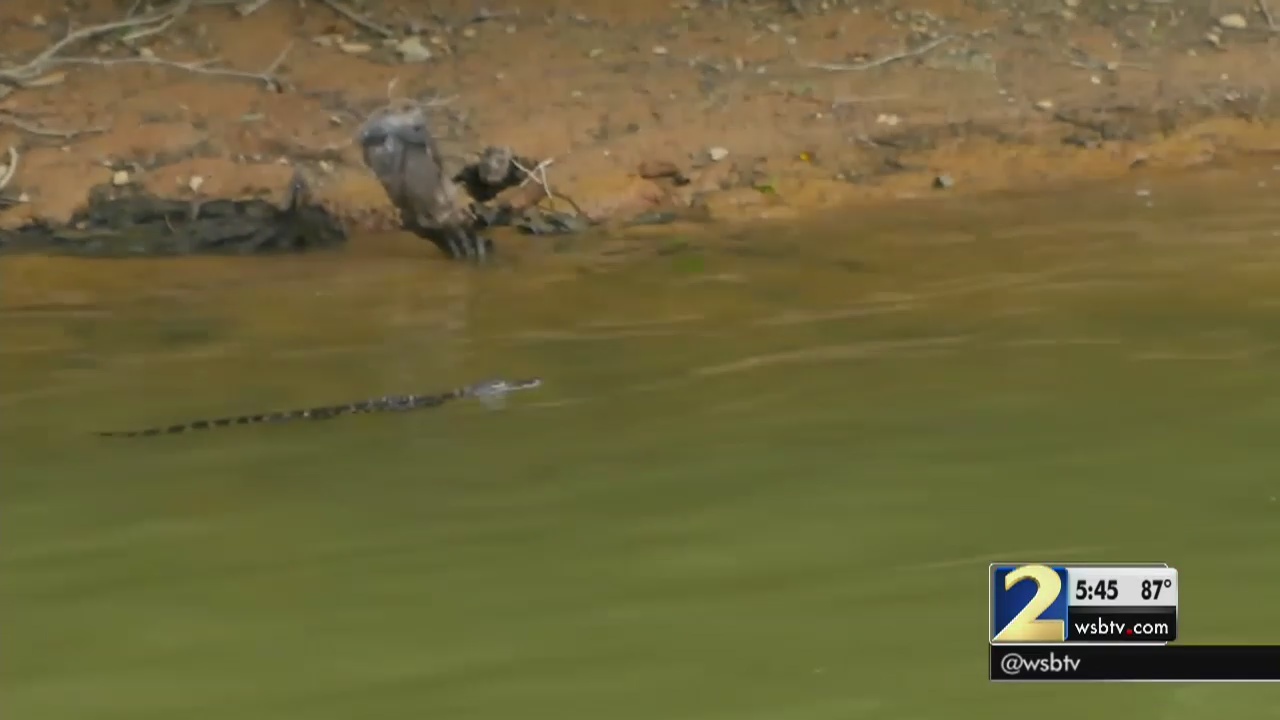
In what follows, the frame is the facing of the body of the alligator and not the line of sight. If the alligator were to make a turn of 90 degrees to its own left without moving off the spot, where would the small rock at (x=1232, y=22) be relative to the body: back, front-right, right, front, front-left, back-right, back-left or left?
front-right

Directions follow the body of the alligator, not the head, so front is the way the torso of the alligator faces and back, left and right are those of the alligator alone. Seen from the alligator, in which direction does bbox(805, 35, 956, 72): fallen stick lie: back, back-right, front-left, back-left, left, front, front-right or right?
front-left

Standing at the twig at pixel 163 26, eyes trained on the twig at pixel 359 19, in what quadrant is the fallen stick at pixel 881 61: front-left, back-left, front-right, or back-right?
front-right

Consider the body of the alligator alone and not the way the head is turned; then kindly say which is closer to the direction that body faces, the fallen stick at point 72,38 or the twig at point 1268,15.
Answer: the twig

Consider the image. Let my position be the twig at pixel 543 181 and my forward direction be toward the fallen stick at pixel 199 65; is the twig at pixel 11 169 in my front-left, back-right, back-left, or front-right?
front-left

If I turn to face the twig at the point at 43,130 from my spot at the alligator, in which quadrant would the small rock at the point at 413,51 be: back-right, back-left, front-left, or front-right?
front-right

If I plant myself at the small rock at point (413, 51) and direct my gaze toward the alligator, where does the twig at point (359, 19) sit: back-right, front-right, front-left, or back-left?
back-right

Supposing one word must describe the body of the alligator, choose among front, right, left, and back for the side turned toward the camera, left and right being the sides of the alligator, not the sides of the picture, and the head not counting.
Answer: right

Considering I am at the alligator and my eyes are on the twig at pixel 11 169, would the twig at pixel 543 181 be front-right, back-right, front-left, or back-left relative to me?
front-right

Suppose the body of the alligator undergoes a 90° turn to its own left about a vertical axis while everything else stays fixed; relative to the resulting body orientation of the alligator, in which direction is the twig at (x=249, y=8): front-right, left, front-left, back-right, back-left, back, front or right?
front

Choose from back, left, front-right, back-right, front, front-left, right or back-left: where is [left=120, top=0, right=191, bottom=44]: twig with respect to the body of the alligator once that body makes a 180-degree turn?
right

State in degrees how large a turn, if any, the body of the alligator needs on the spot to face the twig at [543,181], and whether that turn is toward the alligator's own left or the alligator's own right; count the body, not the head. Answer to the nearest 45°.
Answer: approximately 90° to the alligator's own left

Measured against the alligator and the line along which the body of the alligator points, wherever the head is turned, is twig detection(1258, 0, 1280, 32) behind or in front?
in front

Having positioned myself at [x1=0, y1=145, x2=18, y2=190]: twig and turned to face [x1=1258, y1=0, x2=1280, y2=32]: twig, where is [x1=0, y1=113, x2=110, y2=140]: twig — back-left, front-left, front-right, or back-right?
front-left

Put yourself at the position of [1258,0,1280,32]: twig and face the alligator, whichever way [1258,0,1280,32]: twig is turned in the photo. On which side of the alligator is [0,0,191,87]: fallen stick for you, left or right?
right

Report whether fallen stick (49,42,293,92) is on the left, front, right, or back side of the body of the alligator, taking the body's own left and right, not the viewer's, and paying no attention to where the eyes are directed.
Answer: left
